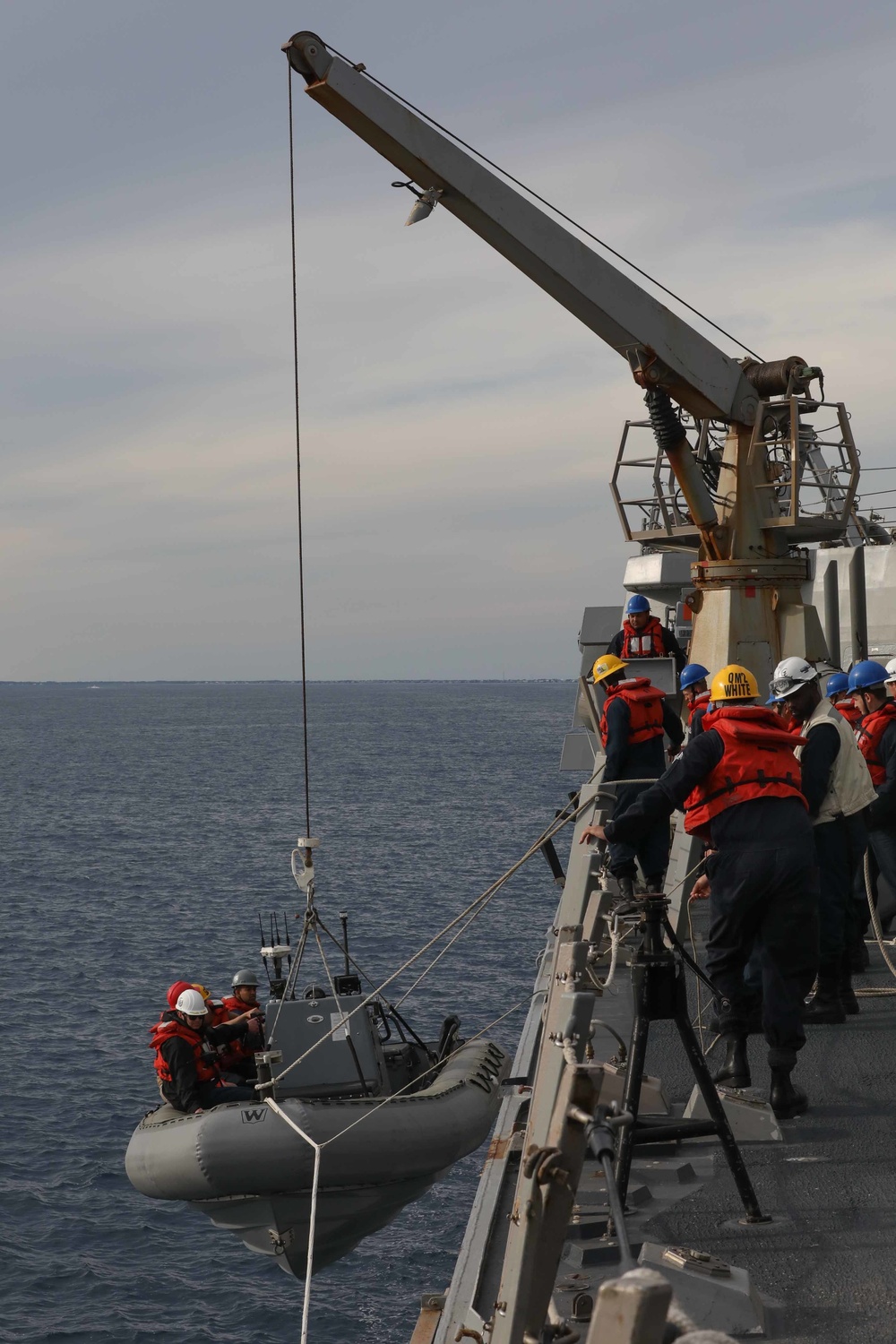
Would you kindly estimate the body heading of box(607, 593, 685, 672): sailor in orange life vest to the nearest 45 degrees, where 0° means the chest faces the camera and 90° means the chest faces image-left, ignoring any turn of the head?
approximately 0°

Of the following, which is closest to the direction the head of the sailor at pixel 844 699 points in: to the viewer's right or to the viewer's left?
to the viewer's left

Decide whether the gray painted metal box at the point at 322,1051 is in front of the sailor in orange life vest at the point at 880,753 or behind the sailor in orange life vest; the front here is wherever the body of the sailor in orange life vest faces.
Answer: in front

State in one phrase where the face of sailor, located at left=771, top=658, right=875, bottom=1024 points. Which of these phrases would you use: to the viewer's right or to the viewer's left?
to the viewer's left

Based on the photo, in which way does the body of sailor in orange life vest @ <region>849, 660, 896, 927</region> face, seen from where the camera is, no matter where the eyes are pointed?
to the viewer's left

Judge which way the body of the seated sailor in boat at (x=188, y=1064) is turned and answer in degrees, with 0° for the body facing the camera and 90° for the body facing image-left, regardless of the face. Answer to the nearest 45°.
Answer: approximately 315°

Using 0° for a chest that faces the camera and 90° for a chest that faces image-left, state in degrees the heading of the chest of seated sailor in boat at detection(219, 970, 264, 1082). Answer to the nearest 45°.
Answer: approximately 315°

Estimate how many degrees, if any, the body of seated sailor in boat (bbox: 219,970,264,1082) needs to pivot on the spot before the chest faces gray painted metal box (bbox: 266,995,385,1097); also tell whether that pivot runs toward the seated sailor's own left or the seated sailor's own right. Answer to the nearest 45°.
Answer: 0° — they already face it

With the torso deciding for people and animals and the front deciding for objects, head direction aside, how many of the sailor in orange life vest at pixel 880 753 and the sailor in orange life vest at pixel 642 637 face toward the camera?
1

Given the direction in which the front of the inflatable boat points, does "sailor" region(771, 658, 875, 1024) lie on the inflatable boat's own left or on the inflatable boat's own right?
on the inflatable boat's own left
